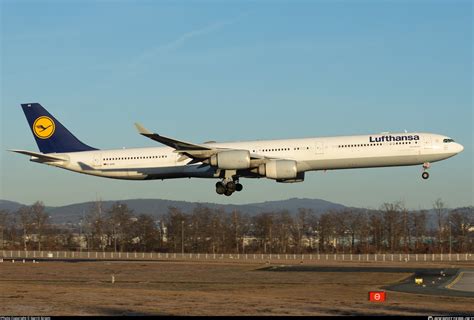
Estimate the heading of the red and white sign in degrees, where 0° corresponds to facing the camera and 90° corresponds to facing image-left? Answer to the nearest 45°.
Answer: approximately 0°
